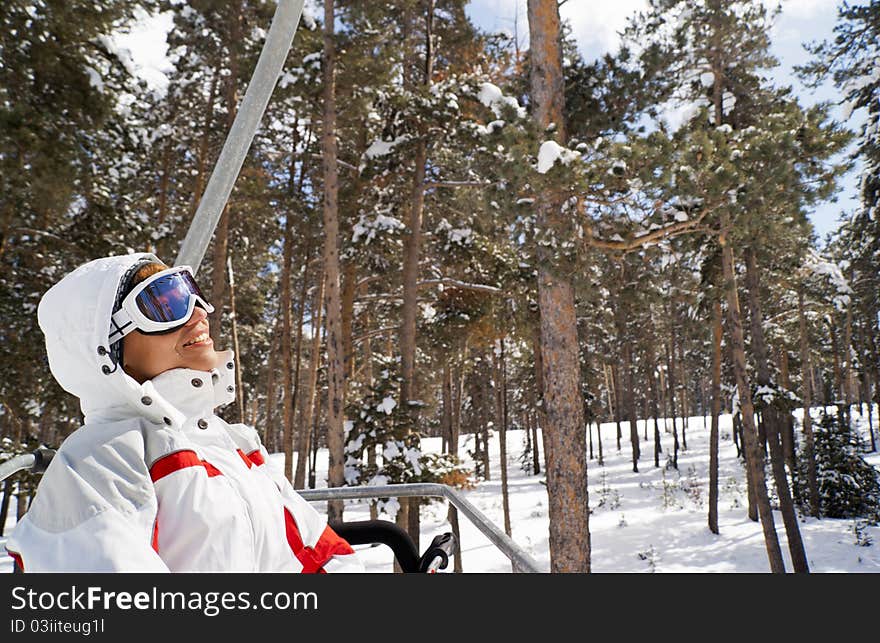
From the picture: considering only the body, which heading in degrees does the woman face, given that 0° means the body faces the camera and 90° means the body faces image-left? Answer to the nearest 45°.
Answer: approximately 315°
